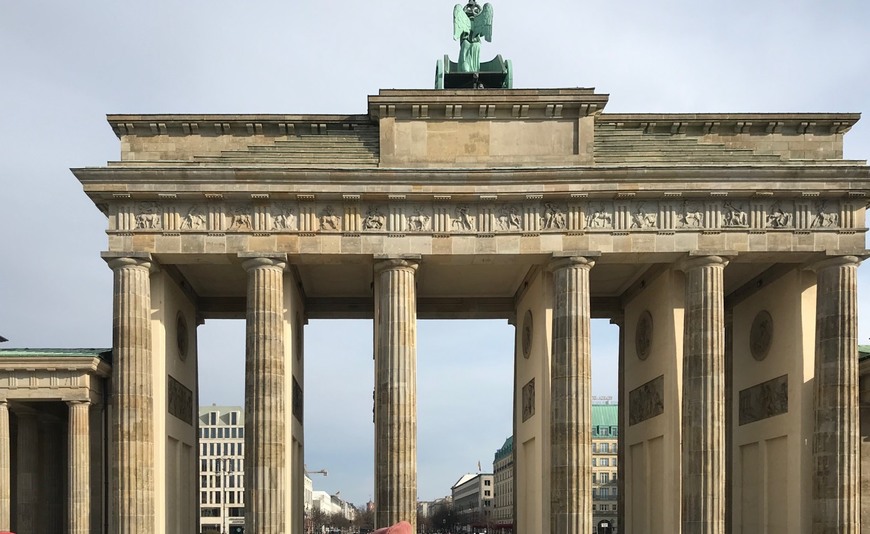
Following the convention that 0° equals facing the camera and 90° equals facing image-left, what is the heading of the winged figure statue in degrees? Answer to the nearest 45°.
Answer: approximately 180°
